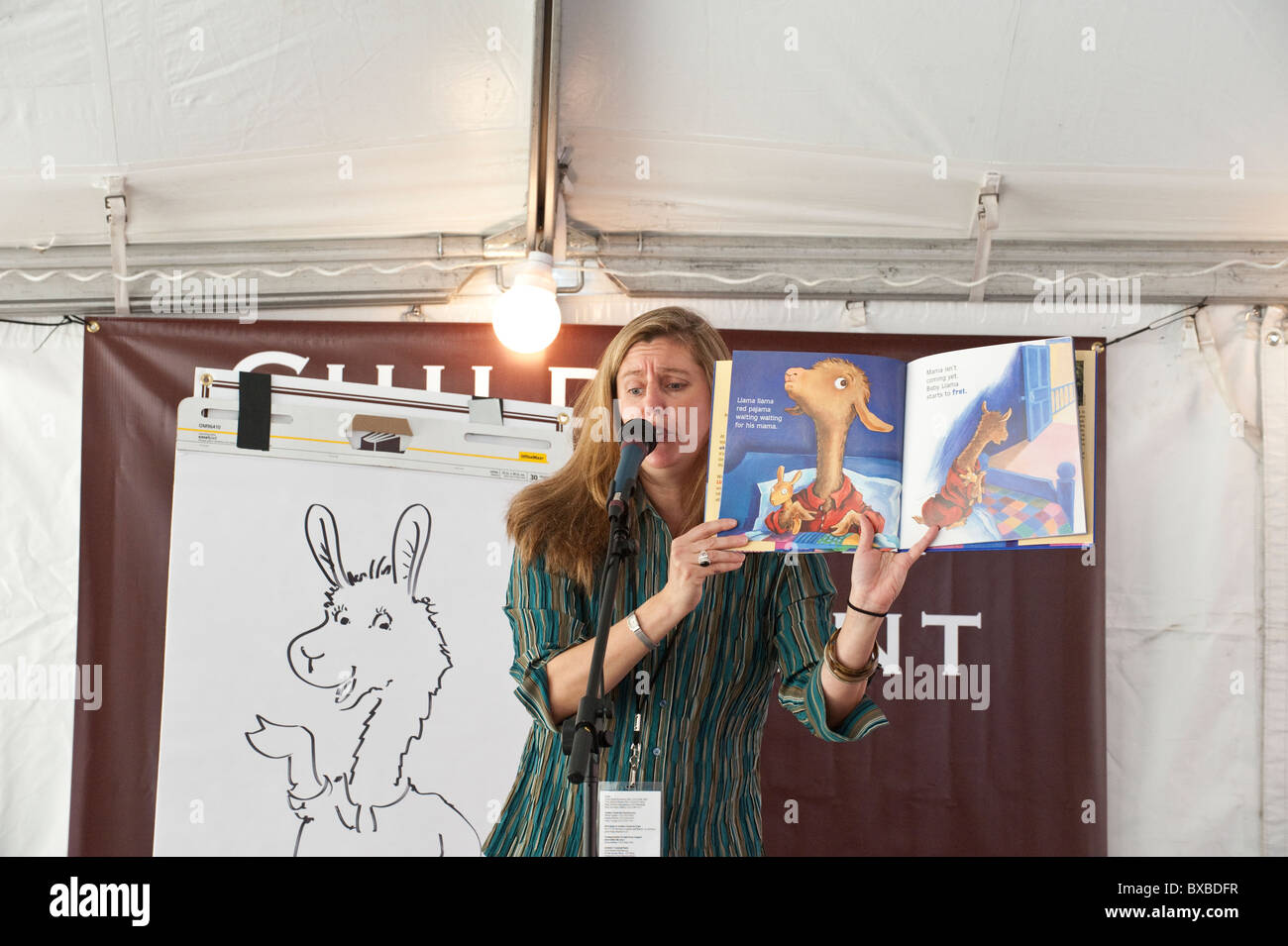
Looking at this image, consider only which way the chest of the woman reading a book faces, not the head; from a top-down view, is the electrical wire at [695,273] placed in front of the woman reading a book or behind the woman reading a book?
behind

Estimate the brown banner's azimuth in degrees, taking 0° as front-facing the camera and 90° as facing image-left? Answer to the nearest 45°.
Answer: approximately 0°

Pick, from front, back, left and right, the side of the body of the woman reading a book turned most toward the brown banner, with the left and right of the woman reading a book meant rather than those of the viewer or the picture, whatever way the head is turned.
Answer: back

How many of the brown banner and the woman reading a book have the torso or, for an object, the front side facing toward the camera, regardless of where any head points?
2
